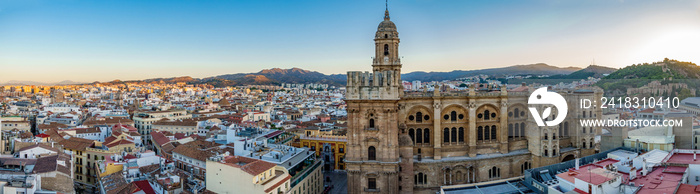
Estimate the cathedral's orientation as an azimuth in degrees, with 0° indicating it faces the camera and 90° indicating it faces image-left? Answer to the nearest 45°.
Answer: approximately 90°

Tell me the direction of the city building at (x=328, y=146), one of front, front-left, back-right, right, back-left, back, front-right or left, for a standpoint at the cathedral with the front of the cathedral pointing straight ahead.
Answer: front-right

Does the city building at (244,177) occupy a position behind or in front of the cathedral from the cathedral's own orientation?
in front
